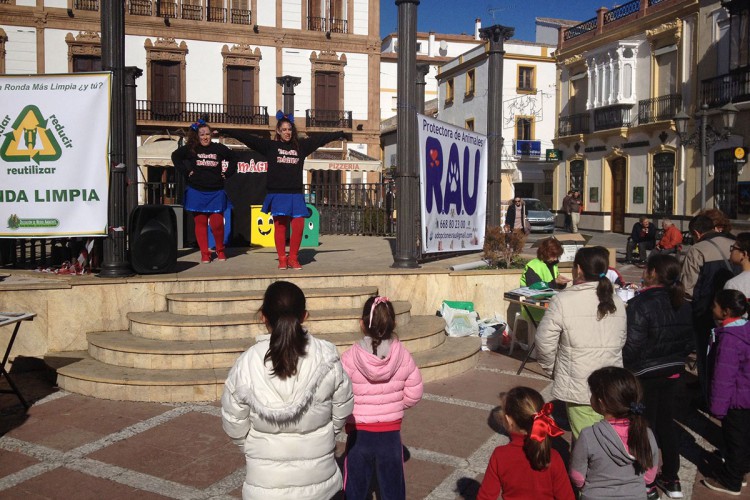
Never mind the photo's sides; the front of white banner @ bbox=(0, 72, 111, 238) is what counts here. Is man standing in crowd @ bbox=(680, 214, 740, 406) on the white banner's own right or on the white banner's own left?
on the white banner's own left

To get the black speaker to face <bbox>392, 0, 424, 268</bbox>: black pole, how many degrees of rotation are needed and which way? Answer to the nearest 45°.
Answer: approximately 90° to its left

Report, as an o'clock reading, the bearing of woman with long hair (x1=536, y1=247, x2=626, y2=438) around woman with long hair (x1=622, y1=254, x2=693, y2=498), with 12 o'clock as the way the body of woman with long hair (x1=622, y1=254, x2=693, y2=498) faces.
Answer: woman with long hair (x1=536, y1=247, x2=626, y2=438) is roughly at 9 o'clock from woman with long hair (x1=622, y1=254, x2=693, y2=498).

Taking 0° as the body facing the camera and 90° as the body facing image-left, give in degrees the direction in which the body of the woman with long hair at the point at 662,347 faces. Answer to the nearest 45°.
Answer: approximately 135°

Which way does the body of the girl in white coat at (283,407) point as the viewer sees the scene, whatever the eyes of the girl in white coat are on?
away from the camera

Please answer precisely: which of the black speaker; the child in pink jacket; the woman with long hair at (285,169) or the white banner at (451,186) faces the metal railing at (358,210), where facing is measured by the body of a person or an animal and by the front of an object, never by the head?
the child in pink jacket

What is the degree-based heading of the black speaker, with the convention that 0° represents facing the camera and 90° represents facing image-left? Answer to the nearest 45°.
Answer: approximately 0°

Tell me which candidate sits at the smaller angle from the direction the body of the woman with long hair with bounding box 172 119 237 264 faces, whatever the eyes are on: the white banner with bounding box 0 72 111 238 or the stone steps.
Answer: the stone steps

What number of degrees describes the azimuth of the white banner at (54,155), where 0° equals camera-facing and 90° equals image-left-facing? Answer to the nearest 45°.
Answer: approximately 0°

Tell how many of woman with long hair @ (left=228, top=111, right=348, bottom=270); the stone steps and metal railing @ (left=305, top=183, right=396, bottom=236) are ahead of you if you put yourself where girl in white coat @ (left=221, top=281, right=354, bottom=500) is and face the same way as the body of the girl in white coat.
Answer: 3
